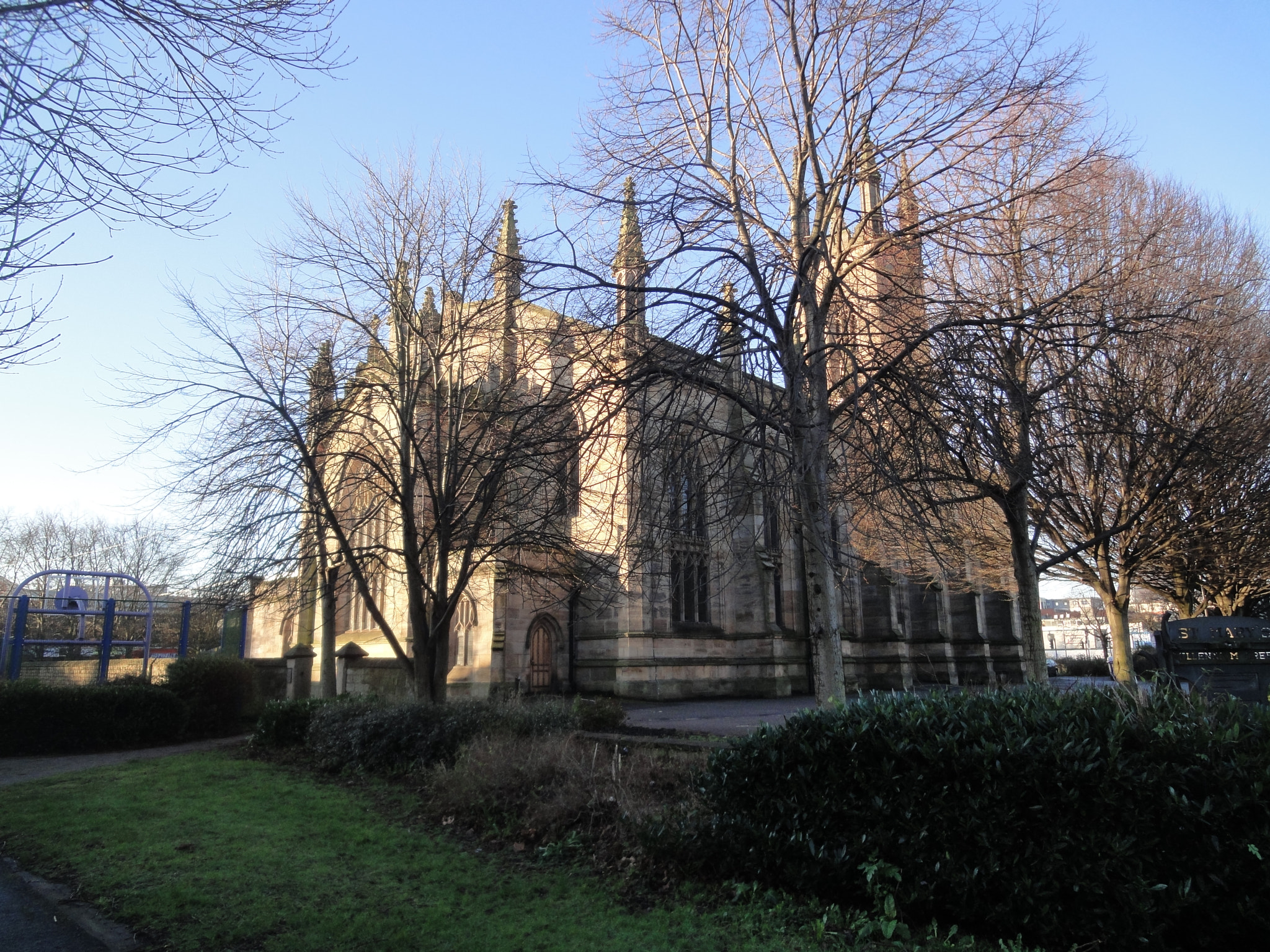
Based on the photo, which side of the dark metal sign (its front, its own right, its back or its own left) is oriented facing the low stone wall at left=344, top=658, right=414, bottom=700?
right

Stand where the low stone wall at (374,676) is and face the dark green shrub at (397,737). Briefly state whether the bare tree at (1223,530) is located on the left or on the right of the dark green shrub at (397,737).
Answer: left

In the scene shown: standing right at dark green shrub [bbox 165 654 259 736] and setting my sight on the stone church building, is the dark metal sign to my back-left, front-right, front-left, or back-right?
front-right

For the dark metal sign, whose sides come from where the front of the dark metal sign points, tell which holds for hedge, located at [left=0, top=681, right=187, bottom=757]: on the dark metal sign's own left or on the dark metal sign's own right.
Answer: on the dark metal sign's own right

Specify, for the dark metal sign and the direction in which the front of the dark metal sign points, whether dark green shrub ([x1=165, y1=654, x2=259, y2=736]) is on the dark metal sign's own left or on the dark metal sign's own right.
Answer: on the dark metal sign's own right

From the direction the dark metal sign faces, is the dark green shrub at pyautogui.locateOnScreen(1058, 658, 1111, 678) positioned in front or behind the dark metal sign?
behind

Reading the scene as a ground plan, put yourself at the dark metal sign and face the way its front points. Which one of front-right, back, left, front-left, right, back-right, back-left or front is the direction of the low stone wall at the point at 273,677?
right

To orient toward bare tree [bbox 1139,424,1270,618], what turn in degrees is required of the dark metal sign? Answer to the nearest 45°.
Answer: approximately 180°

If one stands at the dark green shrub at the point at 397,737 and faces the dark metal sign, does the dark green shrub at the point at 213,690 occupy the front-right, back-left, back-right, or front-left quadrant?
back-left

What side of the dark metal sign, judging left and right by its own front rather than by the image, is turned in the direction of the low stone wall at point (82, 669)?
right

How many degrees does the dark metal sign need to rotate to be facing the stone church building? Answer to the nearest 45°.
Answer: approximately 135° to its right

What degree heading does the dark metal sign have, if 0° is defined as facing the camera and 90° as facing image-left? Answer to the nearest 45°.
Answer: approximately 0°

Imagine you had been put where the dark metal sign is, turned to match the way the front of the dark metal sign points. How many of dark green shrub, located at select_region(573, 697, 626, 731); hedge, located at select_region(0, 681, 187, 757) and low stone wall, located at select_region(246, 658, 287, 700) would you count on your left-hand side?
0

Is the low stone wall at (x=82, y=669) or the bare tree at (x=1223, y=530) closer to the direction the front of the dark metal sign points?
the low stone wall

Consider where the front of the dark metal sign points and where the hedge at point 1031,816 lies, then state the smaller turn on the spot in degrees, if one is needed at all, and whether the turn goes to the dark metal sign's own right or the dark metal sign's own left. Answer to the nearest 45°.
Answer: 0° — it already faces it
